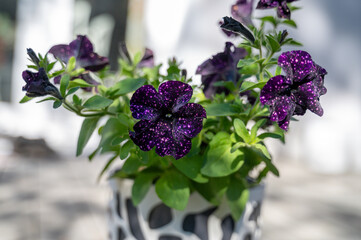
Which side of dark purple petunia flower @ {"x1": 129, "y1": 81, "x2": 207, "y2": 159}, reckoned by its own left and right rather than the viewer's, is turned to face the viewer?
front
